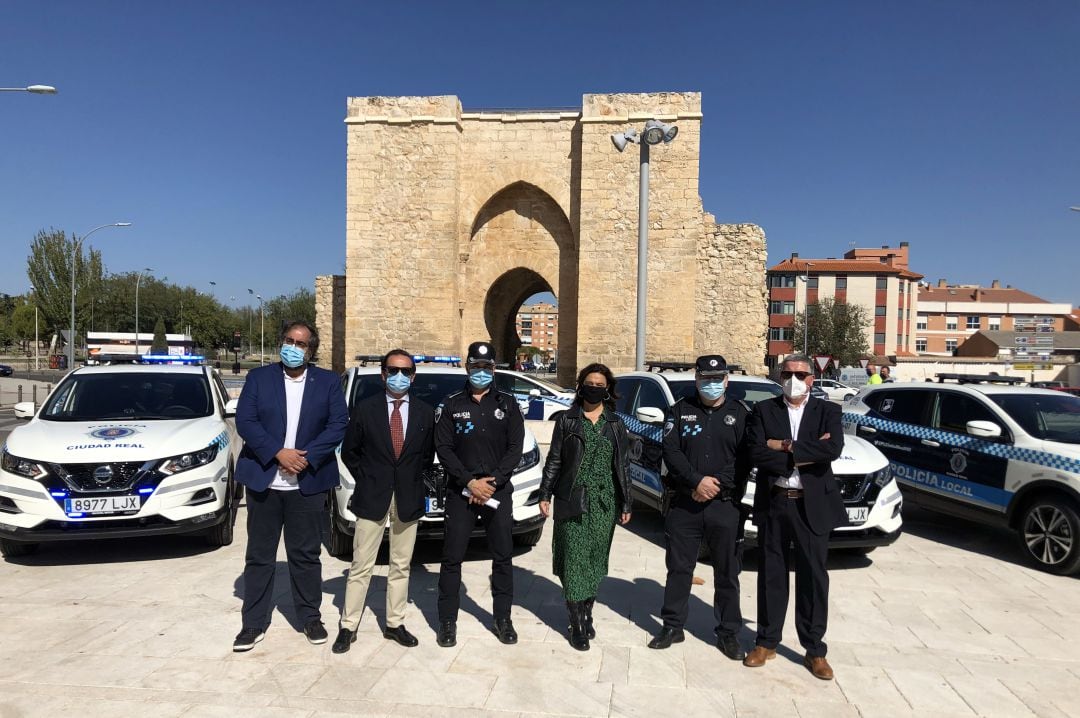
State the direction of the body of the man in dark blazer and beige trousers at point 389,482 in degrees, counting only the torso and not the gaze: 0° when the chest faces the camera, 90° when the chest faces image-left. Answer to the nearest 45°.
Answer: approximately 0°

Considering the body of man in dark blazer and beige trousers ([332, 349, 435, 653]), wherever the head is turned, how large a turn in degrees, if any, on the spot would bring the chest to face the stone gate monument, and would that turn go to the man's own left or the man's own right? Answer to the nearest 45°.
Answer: approximately 180°

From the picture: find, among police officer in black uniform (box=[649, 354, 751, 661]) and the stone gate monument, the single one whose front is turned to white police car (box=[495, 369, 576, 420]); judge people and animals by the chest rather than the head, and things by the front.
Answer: the stone gate monument

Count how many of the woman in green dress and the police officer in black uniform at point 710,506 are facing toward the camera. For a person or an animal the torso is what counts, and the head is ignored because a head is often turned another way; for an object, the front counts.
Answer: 2

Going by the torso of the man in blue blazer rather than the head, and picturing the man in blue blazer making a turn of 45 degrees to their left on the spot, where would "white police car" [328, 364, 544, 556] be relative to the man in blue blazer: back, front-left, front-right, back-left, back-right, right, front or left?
left

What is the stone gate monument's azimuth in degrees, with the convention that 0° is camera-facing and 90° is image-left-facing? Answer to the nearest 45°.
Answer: approximately 0°
